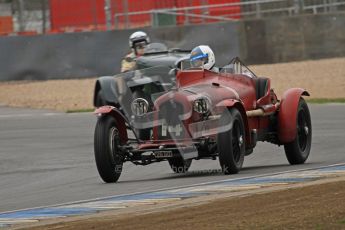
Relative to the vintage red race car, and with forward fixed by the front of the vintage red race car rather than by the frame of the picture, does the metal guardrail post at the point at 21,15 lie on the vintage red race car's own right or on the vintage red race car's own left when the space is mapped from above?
on the vintage red race car's own right

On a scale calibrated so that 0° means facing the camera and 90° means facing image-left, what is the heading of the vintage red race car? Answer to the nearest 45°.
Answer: approximately 45°

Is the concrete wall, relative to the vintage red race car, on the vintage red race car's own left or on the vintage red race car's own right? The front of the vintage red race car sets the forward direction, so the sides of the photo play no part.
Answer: on the vintage red race car's own right

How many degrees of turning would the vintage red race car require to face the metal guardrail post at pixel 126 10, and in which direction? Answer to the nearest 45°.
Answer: approximately 135° to its right
